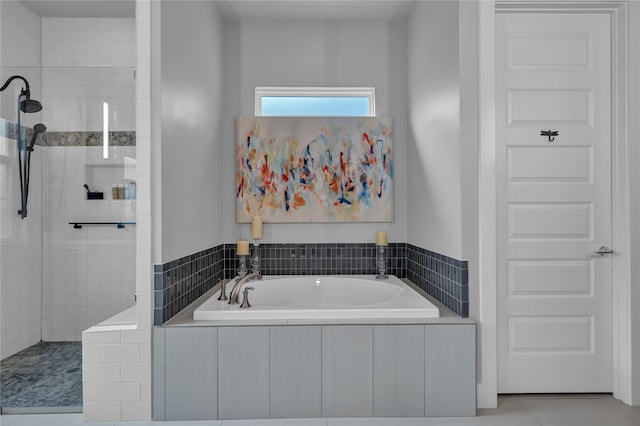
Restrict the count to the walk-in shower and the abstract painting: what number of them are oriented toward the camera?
2

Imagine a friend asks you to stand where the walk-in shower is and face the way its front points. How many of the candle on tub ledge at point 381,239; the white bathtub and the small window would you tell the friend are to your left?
3

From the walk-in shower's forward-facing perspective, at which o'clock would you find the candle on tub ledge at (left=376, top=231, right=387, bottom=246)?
The candle on tub ledge is roughly at 9 o'clock from the walk-in shower.

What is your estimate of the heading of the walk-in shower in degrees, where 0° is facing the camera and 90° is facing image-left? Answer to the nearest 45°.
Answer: approximately 0°

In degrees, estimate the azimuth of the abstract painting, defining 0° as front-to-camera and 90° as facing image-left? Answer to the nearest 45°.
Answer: approximately 0°

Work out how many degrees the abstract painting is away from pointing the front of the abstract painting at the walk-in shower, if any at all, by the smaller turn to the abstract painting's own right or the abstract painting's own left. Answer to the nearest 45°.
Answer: approximately 45° to the abstract painting's own right

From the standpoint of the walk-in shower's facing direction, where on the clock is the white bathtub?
The white bathtub is roughly at 9 o'clock from the walk-in shower.

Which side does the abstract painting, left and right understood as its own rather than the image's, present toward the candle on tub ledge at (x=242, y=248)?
right

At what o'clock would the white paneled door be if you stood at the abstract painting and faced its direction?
The white paneled door is roughly at 10 o'clock from the abstract painting.
